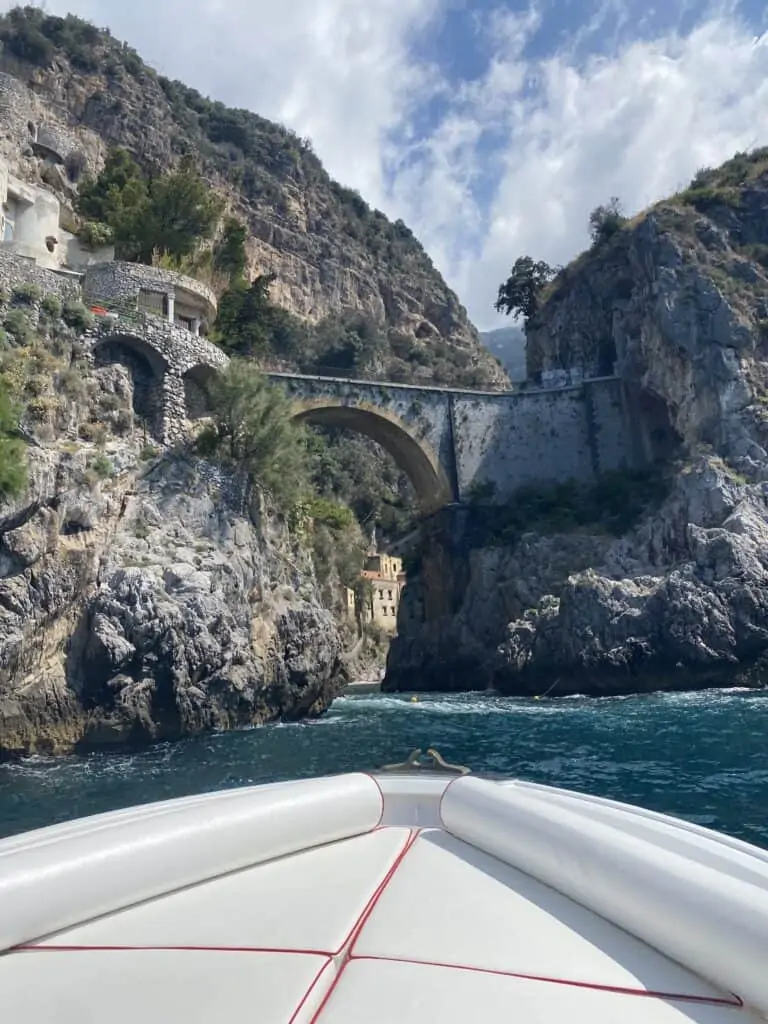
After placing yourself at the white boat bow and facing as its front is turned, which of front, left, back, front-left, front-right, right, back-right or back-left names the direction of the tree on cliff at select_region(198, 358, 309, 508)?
front

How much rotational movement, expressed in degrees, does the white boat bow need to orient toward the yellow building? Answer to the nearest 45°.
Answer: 0° — it already faces it

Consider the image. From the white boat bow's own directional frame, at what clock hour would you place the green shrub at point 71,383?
The green shrub is roughly at 11 o'clock from the white boat bow.

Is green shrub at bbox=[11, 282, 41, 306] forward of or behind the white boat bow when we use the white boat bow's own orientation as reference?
forward

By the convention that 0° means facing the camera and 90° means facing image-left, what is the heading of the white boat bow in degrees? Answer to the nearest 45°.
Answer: approximately 180°

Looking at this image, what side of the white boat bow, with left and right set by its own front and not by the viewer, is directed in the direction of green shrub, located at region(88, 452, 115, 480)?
front

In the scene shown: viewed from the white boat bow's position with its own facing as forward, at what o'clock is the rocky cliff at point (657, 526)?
The rocky cliff is roughly at 1 o'clock from the white boat bow.

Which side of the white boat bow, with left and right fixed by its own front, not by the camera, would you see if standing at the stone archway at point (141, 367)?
front

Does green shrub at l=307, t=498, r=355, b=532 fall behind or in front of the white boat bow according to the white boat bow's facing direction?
in front

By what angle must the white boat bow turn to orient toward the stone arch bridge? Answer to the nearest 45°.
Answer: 0° — it already faces it

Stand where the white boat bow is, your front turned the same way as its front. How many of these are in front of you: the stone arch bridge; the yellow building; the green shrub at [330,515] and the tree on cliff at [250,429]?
4
